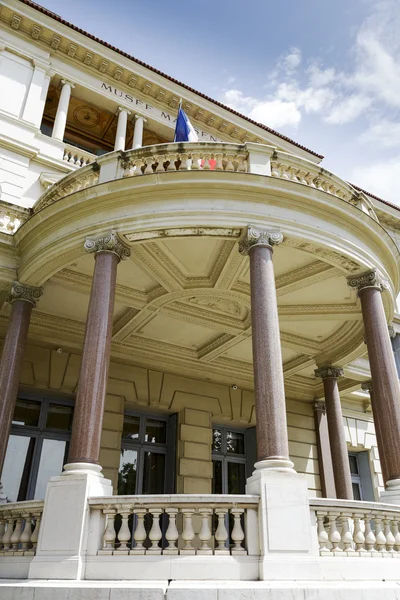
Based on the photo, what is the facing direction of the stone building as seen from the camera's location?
facing the viewer and to the right of the viewer
